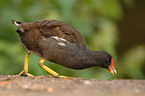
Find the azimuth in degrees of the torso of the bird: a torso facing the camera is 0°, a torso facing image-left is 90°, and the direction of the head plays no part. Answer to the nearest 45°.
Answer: approximately 270°
